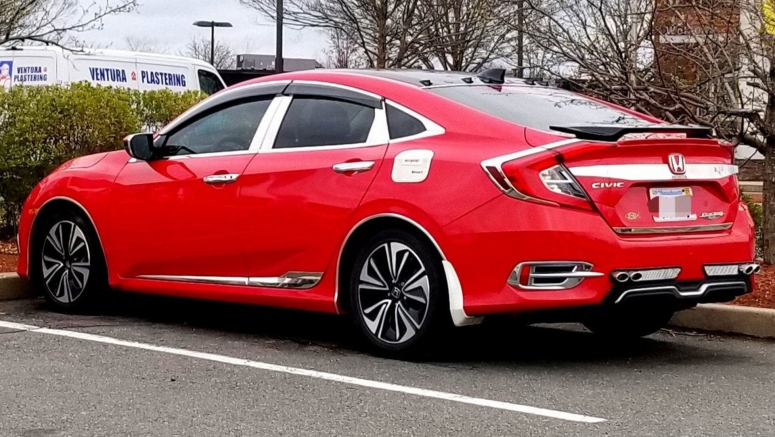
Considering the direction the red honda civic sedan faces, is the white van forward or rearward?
forward

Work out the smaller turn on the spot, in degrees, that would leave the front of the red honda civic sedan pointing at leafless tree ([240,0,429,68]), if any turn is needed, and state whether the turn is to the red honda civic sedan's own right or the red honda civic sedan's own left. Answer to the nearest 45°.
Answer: approximately 45° to the red honda civic sedan's own right

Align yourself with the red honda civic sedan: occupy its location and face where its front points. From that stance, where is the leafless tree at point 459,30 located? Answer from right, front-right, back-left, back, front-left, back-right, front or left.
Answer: front-right

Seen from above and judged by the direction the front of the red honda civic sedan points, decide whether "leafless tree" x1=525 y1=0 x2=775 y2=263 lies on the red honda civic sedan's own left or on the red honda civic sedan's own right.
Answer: on the red honda civic sedan's own right

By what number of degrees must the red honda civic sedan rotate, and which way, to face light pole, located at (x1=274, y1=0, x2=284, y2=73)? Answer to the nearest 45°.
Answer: approximately 45° to its right

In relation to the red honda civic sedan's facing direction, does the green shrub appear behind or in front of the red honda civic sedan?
in front

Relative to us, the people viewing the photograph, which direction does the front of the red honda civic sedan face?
facing away from the viewer and to the left of the viewer

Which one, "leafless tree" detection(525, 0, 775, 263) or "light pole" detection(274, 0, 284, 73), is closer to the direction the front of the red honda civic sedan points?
the light pole

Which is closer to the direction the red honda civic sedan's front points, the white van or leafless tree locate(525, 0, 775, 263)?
the white van
